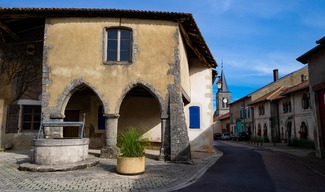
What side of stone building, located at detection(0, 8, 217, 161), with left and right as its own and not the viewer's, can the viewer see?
front

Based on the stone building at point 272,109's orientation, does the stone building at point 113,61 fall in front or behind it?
in front

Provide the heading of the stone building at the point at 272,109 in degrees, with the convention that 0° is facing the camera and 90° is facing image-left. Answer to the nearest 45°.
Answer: approximately 45°

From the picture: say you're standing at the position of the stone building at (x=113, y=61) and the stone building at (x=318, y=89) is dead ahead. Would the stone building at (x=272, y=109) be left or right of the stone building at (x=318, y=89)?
left

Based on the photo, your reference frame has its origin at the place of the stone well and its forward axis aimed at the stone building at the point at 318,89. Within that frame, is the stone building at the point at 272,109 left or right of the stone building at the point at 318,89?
left

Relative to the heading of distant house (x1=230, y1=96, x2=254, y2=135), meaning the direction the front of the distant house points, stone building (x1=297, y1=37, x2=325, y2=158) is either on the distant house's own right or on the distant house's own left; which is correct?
on the distant house's own left

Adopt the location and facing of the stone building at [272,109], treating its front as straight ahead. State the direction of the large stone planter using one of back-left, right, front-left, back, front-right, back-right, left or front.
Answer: front-left

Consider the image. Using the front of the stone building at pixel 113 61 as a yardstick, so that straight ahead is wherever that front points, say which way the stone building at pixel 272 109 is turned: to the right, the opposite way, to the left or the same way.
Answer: to the right

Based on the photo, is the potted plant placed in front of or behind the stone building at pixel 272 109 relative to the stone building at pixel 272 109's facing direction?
in front

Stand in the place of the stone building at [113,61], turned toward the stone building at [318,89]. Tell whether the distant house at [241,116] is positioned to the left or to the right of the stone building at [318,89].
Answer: left

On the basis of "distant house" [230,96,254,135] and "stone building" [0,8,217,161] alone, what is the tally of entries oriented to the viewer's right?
0

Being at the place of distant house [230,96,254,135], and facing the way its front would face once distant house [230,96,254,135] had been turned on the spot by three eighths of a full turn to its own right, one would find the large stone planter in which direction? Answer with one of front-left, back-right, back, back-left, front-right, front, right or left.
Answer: back

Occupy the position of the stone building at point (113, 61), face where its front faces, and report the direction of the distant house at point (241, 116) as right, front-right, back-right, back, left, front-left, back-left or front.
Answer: back-left

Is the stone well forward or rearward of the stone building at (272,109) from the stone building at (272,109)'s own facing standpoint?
forward

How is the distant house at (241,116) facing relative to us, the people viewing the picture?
facing the viewer and to the left of the viewer

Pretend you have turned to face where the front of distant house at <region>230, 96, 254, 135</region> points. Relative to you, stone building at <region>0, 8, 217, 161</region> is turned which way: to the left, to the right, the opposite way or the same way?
to the left

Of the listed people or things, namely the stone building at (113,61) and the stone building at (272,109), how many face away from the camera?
0
